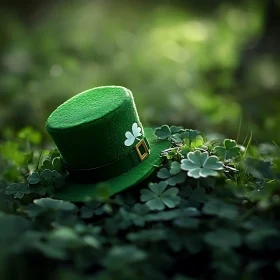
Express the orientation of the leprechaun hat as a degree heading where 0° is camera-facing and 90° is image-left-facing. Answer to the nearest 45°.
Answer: approximately 315°
